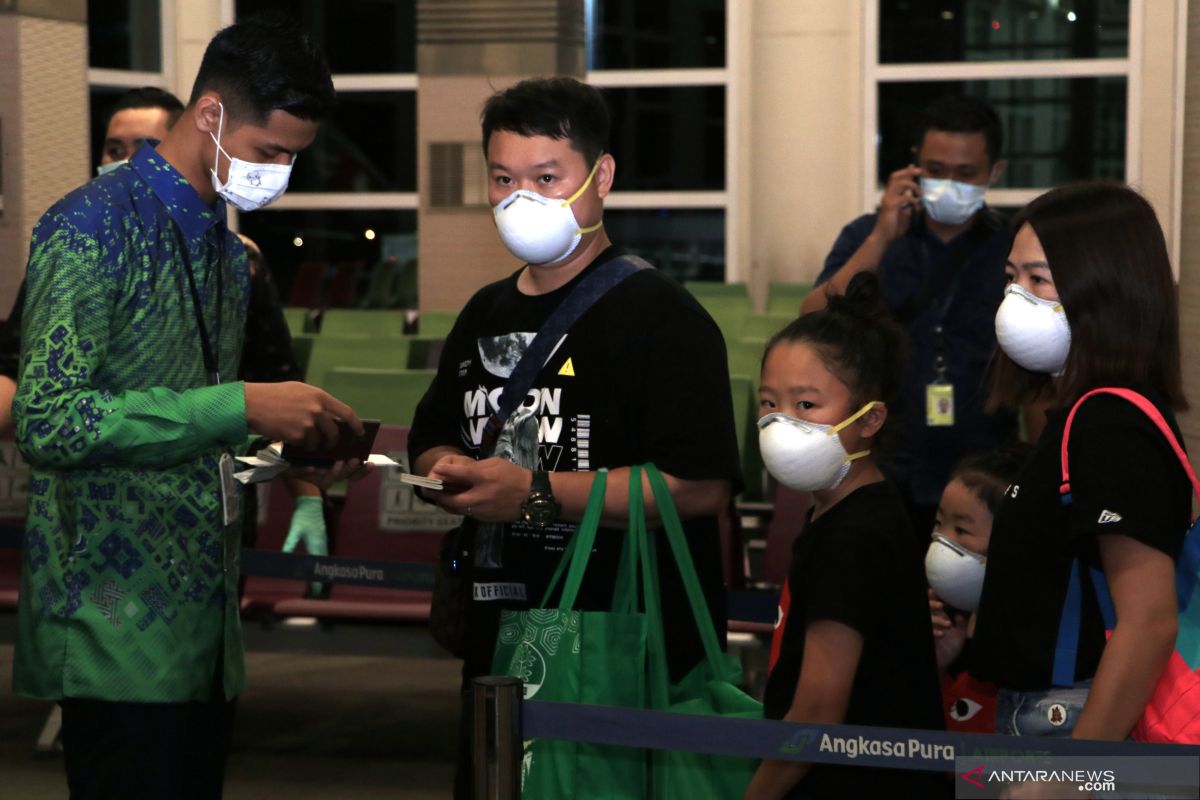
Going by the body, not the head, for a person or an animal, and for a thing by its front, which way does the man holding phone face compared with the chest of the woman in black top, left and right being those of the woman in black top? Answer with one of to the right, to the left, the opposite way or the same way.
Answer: to the left

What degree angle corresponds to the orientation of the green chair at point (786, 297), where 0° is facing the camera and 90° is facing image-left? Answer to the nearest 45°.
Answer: approximately 0°

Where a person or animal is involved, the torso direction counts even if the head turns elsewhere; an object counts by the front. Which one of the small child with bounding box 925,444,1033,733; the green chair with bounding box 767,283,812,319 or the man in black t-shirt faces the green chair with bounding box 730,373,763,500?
the green chair with bounding box 767,283,812,319

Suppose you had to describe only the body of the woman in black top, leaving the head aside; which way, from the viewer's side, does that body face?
to the viewer's left

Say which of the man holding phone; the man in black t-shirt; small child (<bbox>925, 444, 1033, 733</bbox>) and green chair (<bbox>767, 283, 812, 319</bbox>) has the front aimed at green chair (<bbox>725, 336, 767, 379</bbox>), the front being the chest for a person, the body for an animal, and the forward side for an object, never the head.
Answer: green chair (<bbox>767, 283, 812, 319</bbox>)

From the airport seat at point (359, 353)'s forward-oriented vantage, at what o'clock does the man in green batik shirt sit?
The man in green batik shirt is roughly at 12 o'clock from the airport seat.

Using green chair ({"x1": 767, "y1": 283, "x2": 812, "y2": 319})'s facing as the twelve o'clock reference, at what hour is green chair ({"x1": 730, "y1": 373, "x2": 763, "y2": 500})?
green chair ({"x1": 730, "y1": 373, "x2": 763, "y2": 500}) is roughly at 12 o'clock from green chair ({"x1": 767, "y1": 283, "x2": 812, "y2": 319}).

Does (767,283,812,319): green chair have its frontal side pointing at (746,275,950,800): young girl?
yes
